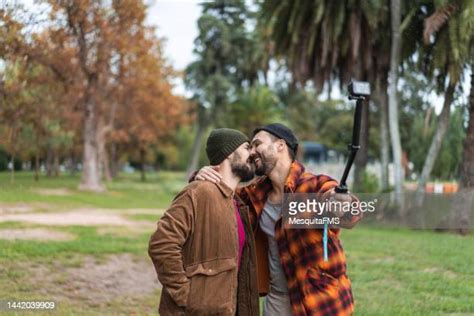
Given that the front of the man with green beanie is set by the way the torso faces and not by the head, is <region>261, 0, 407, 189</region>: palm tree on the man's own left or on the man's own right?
on the man's own left

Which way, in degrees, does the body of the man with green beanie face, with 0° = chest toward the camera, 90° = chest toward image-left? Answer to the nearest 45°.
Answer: approximately 315°
